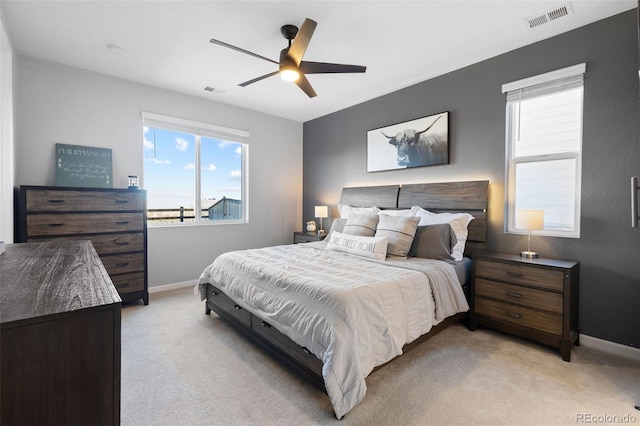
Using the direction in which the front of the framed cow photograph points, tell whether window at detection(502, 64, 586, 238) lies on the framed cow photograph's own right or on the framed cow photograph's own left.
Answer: on the framed cow photograph's own left

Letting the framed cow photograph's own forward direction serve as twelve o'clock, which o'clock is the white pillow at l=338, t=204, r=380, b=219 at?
The white pillow is roughly at 2 o'clock from the framed cow photograph.

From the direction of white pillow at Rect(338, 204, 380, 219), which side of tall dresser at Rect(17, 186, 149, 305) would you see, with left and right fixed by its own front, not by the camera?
left

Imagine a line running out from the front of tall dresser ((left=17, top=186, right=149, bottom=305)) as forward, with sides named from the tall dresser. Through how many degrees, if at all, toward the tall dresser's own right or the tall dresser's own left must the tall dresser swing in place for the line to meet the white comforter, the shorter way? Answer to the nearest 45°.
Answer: approximately 45° to the tall dresser's own left

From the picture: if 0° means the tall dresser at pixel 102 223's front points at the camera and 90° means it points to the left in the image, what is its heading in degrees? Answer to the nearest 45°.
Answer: approximately 0°

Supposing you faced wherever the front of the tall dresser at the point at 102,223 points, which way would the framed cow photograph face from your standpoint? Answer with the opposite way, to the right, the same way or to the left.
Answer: to the right
